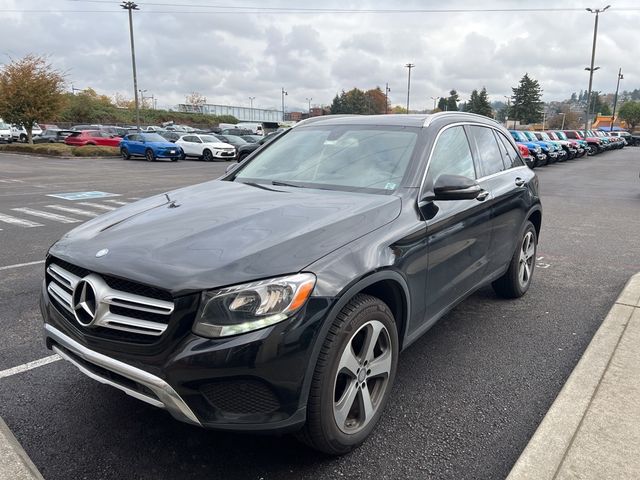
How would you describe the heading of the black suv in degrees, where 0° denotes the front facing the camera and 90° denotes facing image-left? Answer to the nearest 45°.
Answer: approximately 45°

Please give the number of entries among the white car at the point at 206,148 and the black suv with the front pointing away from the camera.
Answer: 0

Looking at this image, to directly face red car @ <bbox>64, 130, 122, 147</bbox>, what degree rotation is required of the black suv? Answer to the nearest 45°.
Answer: approximately 135° to its right

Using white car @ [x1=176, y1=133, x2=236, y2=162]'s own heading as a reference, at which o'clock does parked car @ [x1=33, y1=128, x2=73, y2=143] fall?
The parked car is roughly at 6 o'clock from the white car.

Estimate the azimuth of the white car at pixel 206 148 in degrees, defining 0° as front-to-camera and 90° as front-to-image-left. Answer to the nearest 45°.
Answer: approximately 315°

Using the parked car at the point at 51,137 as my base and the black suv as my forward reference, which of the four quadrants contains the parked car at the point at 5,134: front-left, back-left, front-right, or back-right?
back-right

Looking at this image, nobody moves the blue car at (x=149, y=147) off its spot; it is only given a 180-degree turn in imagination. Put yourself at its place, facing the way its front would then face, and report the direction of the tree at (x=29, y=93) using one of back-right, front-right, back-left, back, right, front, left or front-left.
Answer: front

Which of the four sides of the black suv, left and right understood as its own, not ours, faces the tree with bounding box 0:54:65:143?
right
